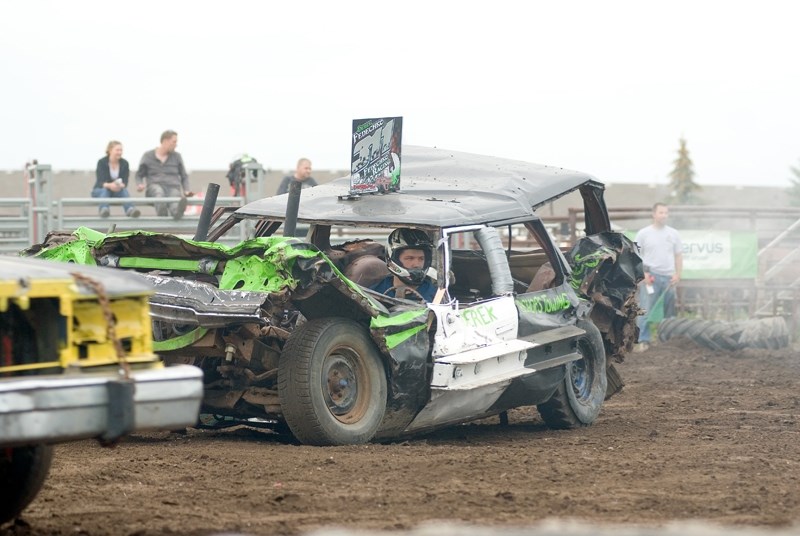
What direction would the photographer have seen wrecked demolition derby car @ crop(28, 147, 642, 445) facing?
facing the viewer and to the left of the viewer

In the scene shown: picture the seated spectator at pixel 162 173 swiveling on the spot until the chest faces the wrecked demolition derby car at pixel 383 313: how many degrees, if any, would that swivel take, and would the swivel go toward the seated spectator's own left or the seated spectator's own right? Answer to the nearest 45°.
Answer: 0° — they already face it

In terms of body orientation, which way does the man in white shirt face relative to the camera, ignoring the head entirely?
toward the camera

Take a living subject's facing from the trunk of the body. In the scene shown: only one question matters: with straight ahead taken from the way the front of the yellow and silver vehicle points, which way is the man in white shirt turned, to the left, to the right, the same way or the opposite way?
to the right

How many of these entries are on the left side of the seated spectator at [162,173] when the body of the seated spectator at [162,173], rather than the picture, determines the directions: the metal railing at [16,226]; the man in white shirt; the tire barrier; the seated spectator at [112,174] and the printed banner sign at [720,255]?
3

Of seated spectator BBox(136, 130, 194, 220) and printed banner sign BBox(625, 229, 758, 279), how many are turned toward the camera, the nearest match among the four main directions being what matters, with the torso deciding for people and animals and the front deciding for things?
2

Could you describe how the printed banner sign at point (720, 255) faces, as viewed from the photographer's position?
facing the viewer

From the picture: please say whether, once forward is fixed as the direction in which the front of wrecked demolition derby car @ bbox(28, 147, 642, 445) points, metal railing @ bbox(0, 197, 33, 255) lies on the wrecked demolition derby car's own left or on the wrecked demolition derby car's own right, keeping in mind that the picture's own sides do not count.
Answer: on the wrecked demolition derby car's own right

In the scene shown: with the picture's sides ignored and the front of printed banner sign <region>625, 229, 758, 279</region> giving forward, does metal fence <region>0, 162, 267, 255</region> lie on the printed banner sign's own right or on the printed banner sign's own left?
on the printed banner sign's own right

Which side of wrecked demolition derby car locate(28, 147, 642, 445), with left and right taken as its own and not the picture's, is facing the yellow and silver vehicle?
front

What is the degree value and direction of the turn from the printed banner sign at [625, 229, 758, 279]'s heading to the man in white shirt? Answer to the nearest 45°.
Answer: approximately 45° to its right

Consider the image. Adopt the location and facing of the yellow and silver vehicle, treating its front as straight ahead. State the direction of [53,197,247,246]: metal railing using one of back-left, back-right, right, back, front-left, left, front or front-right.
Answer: back-left

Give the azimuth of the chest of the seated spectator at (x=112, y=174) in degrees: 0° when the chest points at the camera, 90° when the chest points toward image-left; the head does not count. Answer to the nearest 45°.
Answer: approximately 0°

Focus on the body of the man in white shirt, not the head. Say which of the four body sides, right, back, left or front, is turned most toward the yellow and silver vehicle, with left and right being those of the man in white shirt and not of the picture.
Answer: front

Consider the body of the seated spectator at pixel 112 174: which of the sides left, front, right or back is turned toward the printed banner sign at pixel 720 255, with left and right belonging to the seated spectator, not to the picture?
left
